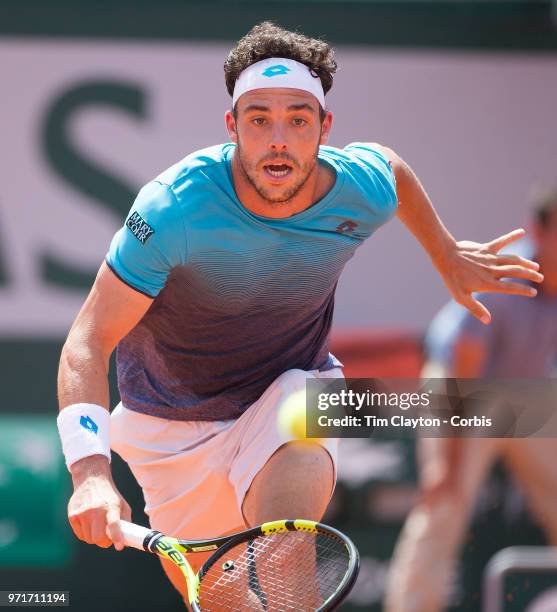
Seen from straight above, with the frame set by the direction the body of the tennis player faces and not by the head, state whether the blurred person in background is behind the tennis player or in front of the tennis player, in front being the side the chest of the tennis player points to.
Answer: behind

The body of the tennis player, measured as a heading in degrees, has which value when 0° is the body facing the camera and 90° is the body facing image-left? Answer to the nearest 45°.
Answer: approximately 0°
